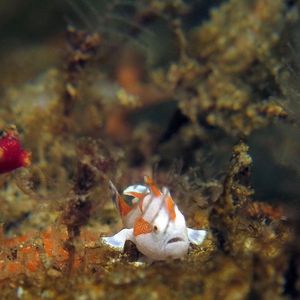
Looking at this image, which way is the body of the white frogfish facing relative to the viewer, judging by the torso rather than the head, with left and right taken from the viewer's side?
facing the viewer and to the right of the viewer
